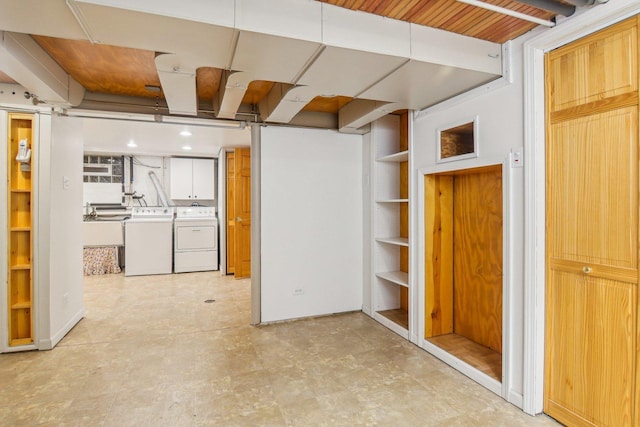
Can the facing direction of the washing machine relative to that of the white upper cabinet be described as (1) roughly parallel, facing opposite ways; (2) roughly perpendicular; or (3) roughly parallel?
roughly parallel

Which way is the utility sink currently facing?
toward the camera

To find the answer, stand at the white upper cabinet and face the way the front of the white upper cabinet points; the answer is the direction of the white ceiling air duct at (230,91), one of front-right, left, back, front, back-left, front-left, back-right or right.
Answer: front

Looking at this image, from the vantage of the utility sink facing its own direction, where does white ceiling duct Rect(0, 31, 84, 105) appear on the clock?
The white ceiling duct is roughly at 12 o'clock from the utility sink.

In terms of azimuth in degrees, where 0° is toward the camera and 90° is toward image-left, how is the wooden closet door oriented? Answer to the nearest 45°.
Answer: approximately 45°

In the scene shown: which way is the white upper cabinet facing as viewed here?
toward the camera

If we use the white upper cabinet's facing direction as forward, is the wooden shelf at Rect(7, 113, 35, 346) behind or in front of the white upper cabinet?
in front

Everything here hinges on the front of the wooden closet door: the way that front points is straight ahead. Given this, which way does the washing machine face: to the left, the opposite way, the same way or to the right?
to the left

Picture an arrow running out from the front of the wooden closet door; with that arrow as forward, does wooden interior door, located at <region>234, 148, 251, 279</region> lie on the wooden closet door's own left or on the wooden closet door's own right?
on the wooden closet door's own right

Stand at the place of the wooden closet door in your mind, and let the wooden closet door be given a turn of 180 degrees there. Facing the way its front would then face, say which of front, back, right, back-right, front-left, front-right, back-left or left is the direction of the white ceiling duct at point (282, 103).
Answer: back-left

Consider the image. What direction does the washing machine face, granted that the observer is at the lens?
facing the viewer

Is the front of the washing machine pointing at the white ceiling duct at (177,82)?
yes

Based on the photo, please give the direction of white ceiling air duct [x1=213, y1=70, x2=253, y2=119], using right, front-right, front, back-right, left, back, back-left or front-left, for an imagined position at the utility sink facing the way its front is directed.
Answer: front

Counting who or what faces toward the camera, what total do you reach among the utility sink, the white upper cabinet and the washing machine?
3
